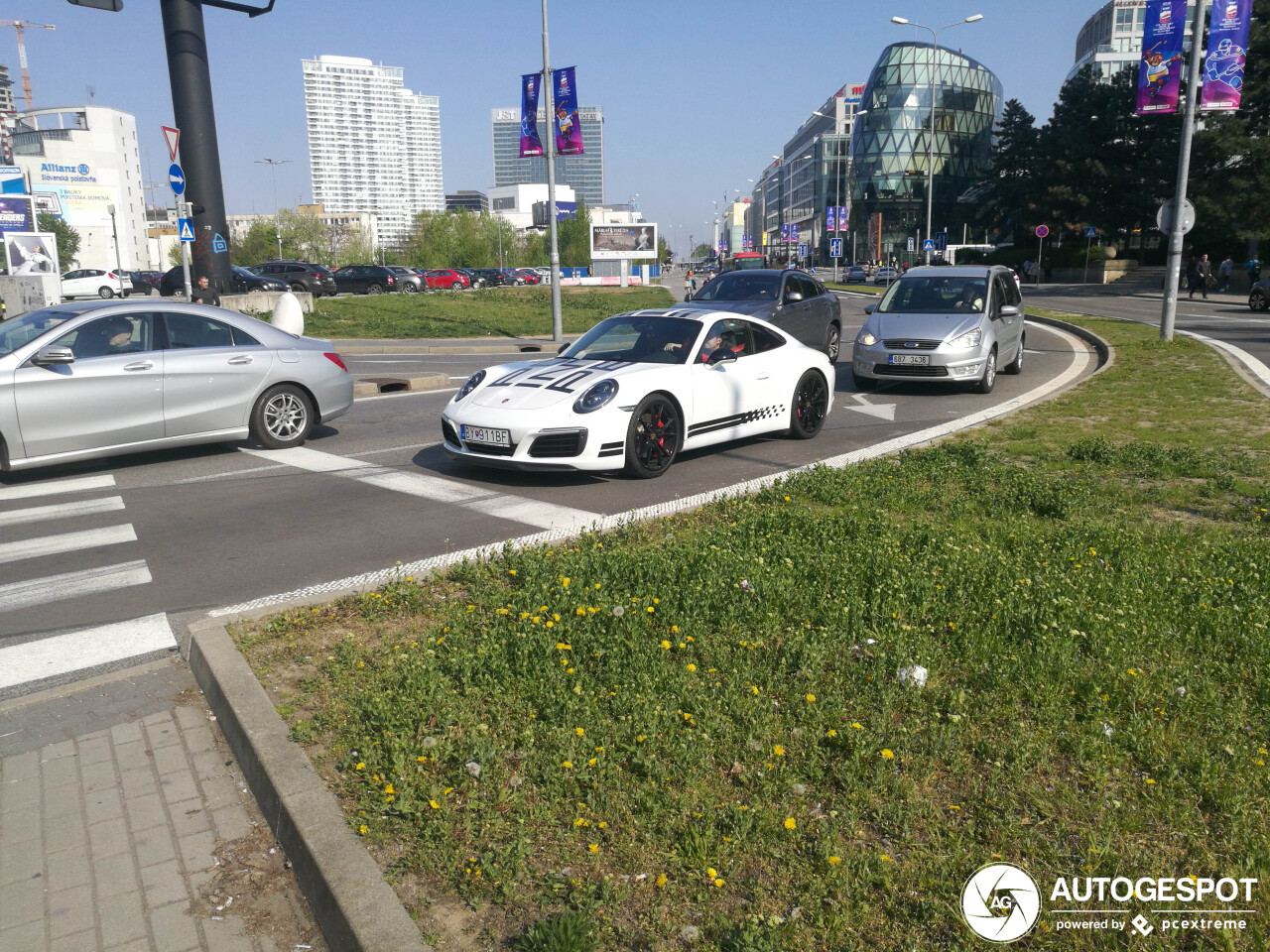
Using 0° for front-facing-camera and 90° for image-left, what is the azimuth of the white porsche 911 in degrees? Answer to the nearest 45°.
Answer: approximately 45°

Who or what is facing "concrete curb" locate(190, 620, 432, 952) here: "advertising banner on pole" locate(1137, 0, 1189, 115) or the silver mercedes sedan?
the advertising banner on pole

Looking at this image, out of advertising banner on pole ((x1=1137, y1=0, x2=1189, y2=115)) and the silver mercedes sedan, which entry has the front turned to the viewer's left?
the silver mercedes sedan

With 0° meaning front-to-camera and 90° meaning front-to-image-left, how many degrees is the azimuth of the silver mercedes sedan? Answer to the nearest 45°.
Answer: approximately 90°

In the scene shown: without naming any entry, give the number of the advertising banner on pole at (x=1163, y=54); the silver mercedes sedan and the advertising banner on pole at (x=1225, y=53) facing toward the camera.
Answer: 2

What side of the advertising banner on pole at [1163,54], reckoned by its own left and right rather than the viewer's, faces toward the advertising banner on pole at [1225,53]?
left

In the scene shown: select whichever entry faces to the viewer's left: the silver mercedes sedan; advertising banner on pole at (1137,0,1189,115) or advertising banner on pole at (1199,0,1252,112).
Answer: the silver mercedes sedan

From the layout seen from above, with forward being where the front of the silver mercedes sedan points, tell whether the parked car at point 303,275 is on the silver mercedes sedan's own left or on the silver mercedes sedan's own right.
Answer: on the silver mercedes sedan's own right

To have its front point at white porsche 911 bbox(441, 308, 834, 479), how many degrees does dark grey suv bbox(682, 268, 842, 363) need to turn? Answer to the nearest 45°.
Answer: approximately 45° to its left

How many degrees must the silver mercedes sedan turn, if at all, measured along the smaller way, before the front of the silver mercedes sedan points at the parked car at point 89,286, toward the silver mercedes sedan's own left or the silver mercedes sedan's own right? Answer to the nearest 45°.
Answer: approximately 90° to the silver mercedes sedan's own right

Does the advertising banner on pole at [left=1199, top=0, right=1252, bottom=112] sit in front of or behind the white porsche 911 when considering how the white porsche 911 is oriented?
behind
